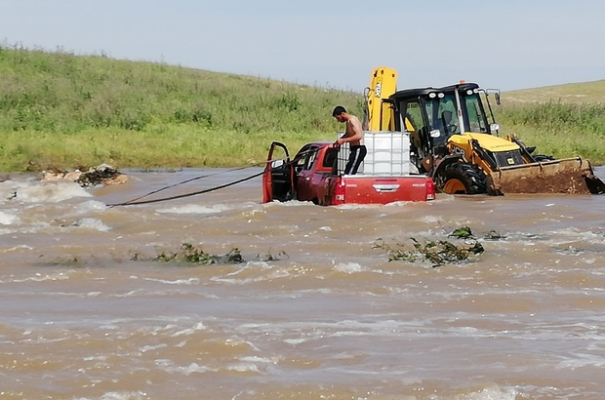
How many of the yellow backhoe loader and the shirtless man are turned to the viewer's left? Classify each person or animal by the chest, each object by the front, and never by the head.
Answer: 1

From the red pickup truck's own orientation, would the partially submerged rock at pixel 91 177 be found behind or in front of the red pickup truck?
in front

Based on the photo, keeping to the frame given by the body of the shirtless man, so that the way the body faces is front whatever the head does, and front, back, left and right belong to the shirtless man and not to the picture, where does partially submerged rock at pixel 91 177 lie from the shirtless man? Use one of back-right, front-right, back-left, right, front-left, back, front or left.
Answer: front-right

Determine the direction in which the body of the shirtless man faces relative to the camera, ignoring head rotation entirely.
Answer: to the viewer's left

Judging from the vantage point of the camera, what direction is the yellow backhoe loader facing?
facing the viewer and to the right of the viewer

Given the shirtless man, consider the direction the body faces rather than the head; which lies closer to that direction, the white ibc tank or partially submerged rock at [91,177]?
the partially submerged rock

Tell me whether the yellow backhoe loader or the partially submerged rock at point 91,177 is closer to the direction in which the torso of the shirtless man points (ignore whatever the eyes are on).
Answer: the partially submerged rock

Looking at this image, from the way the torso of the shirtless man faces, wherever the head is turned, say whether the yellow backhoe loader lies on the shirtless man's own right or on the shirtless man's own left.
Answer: on the shirtless man's own right

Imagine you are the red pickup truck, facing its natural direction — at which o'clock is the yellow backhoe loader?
The yellow backhoe loader is roughly at 3 o'clock from the red pickup truck.

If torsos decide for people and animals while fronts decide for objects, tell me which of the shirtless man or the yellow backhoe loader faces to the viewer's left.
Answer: the shirtless man

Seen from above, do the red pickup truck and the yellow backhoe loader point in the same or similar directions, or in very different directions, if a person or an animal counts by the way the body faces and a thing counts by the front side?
very different directions

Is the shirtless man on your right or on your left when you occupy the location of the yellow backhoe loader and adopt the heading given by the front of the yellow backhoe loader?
on your right
